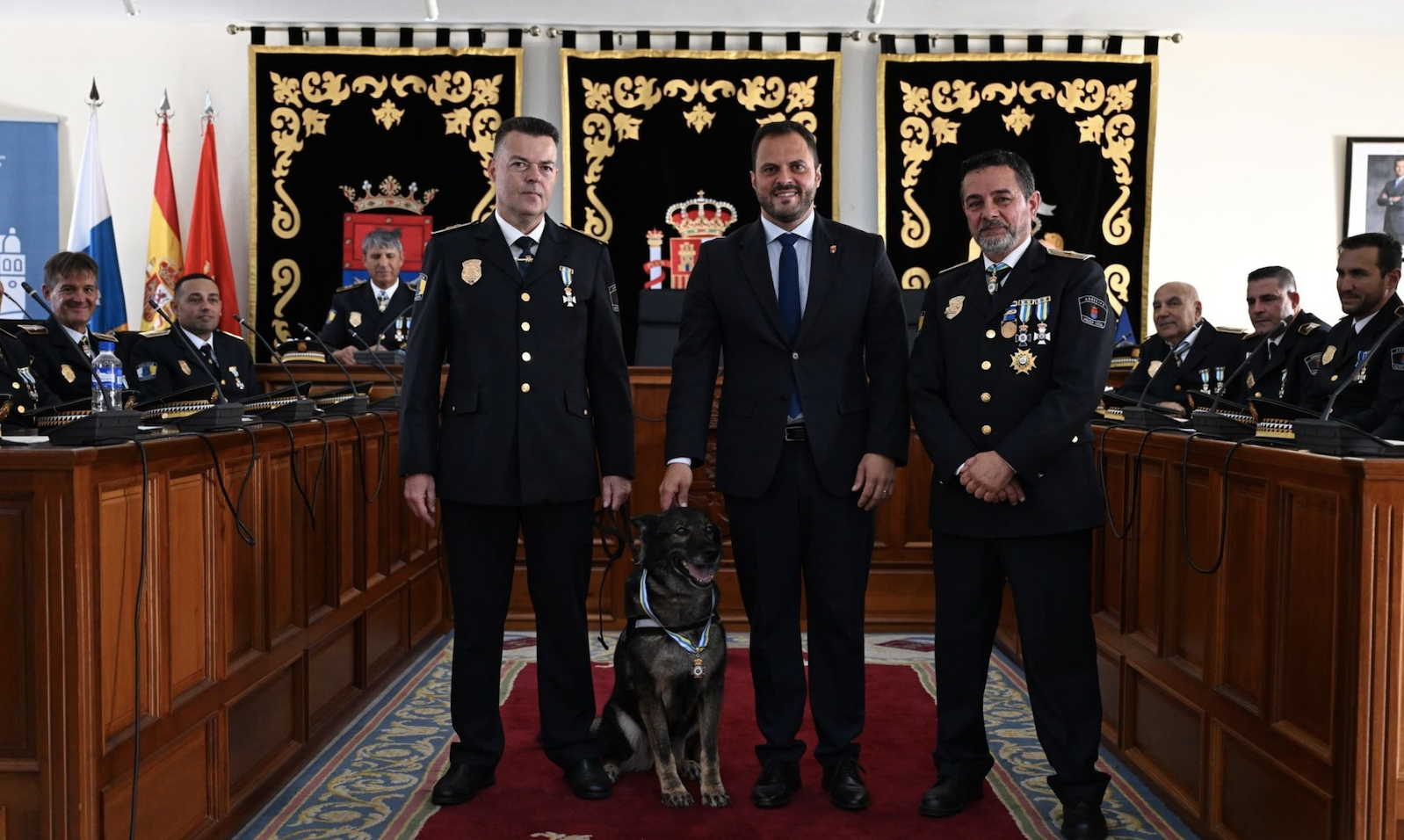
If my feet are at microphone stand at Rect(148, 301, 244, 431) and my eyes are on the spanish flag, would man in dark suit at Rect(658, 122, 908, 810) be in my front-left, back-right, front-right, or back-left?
back-right

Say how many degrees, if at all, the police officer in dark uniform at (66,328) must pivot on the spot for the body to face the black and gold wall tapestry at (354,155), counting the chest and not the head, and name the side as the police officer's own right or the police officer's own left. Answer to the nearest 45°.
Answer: approximately 90° to the police officer's own left

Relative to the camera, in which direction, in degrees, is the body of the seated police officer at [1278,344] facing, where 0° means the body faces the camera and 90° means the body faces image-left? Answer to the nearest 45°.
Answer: approximately 45°

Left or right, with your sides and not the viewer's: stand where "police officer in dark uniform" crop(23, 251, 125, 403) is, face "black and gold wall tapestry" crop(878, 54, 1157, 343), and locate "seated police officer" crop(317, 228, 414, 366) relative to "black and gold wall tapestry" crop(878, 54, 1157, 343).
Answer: left

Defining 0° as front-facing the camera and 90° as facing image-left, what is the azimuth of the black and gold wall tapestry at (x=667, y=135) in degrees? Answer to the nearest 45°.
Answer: approximately 0°
